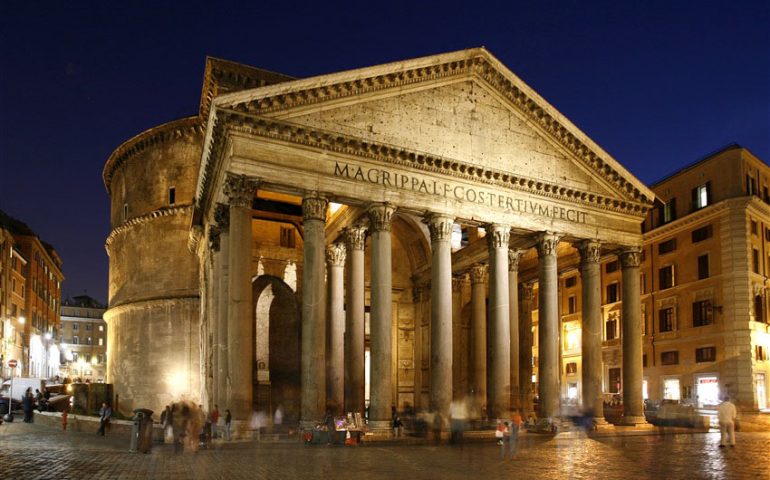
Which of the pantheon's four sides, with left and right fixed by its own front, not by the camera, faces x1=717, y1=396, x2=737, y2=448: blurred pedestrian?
front

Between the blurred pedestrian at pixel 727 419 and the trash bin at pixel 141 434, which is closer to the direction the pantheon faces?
the blurred pedestrian

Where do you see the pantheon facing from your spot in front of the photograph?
facing the viewer and to the right of the viewer

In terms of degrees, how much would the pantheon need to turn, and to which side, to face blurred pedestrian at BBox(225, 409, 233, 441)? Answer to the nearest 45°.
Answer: approximately 90° to its right

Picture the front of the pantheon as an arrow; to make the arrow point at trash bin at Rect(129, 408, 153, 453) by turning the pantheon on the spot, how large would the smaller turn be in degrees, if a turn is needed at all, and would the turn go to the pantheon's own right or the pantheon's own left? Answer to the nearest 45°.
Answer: approximately 90° to the pantheon's own right
